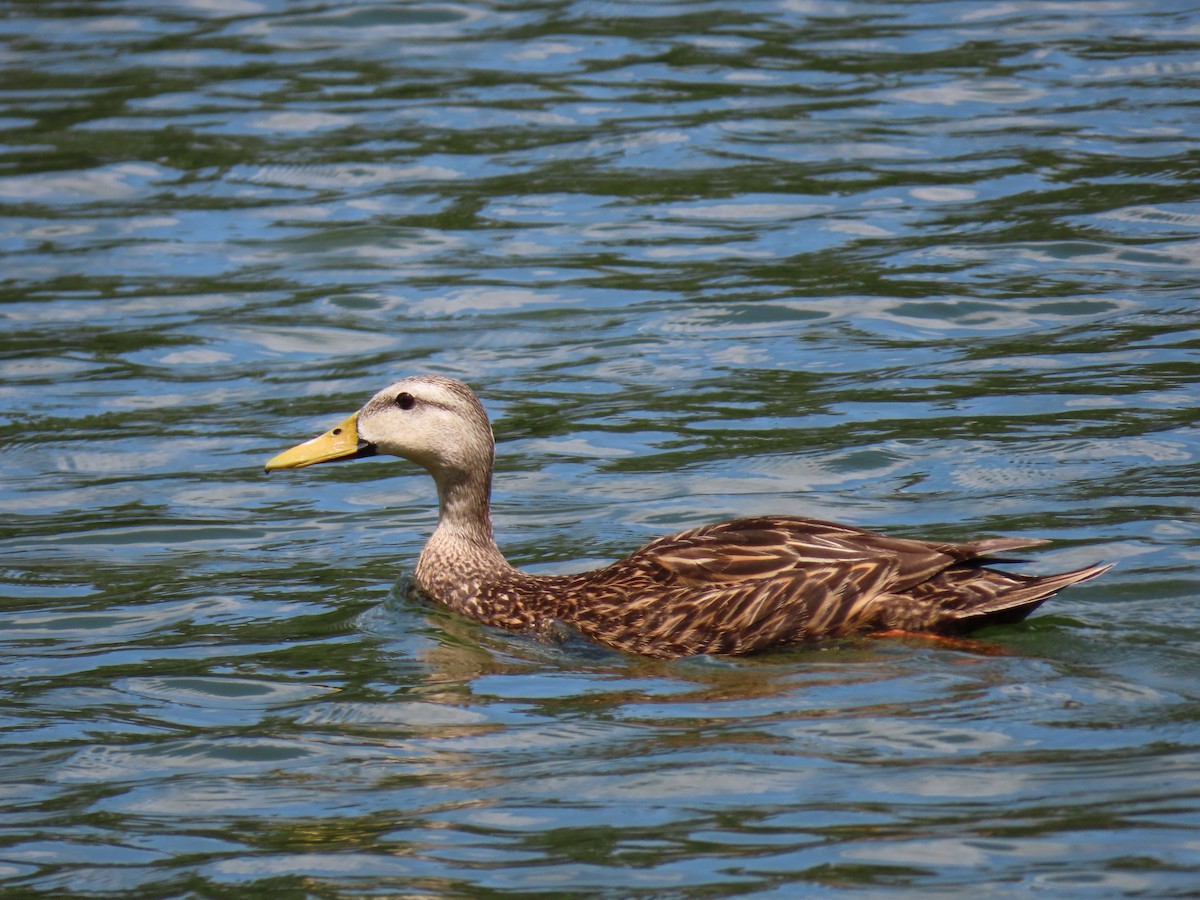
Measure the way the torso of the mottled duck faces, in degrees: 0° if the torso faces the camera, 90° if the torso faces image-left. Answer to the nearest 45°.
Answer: approximately 90°
